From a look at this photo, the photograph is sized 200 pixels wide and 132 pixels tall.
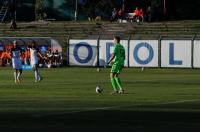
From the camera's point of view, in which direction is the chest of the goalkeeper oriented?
to the viewer's left
